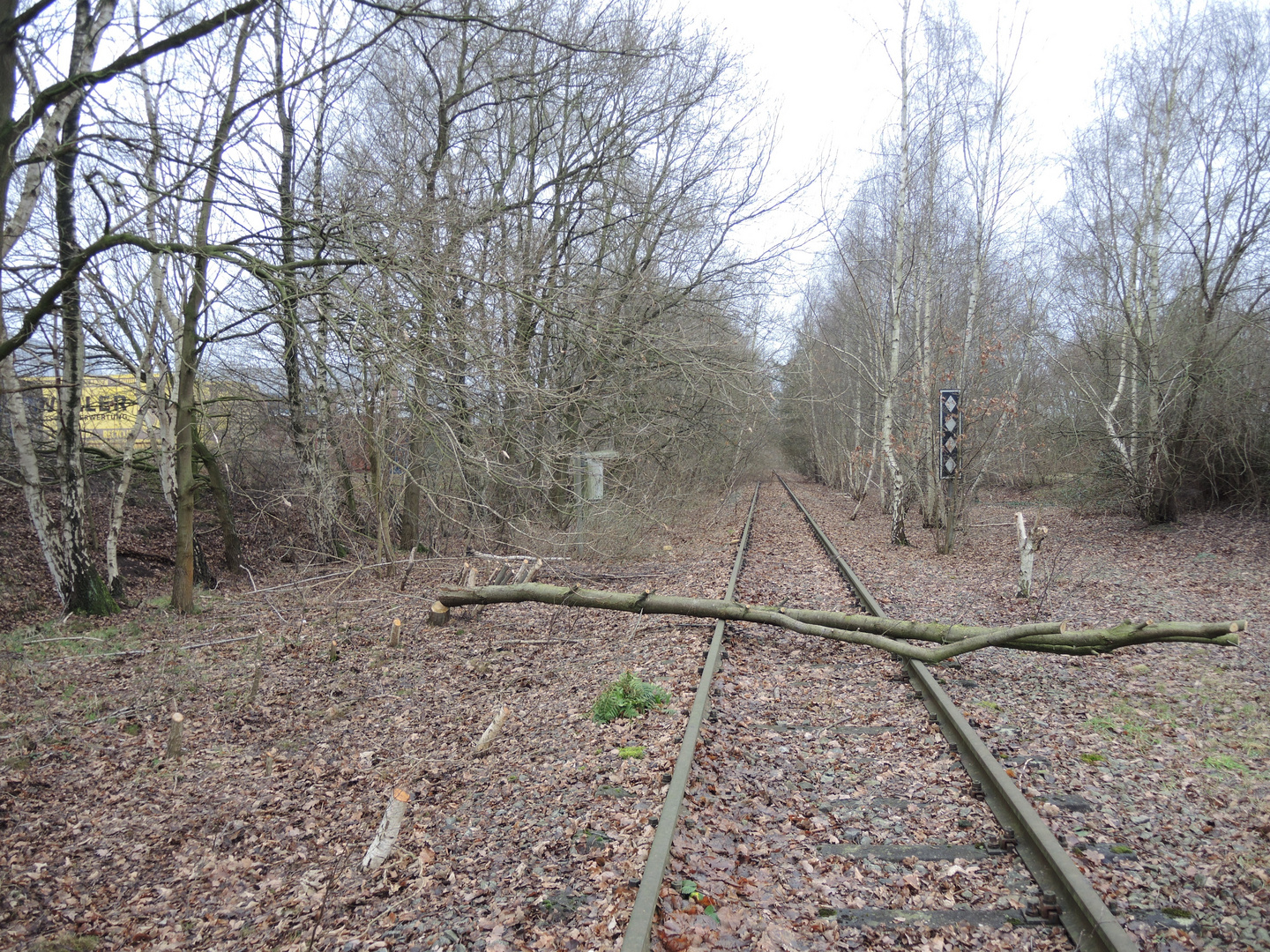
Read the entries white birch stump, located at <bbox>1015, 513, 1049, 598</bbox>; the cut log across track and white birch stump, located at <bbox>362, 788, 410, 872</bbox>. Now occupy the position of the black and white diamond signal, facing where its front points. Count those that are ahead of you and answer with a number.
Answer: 3

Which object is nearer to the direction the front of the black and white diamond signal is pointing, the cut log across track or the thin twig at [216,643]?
the cut log across track

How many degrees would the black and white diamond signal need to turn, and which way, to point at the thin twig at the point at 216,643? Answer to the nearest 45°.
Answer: approximately 45° to its right

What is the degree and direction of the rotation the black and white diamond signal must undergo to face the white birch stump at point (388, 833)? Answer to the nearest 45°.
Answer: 0° — it already faces it

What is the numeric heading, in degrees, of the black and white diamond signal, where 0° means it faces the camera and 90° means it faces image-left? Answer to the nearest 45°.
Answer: approximately 0°

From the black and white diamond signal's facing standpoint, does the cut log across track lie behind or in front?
in front

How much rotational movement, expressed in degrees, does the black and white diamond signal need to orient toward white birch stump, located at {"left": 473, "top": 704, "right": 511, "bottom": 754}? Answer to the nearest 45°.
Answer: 0° — it already faces it

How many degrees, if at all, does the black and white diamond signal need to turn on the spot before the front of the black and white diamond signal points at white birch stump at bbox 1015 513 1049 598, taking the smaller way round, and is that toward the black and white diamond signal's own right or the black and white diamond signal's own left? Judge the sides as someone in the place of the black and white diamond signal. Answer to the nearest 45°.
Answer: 0° — it already faces it

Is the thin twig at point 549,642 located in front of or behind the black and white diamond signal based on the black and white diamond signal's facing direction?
in front

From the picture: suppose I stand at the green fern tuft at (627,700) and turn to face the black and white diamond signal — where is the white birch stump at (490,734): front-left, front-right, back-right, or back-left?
back-left

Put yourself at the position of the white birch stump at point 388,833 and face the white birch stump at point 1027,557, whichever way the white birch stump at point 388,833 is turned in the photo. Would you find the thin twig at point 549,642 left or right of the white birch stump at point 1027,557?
left
